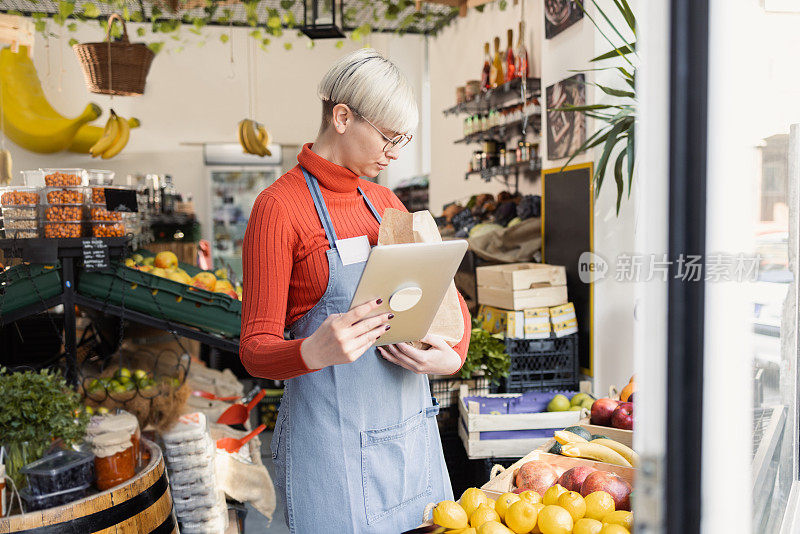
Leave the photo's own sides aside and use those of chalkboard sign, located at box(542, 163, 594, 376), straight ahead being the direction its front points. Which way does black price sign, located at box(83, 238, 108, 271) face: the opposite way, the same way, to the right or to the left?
to the left

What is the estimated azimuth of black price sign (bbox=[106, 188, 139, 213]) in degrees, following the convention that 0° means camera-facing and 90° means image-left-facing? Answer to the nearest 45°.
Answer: approximately 0°

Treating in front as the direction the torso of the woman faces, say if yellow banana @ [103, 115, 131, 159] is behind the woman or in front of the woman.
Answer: behind

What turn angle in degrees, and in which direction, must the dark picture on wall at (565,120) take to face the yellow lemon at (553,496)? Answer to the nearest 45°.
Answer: approximately 45° to its left

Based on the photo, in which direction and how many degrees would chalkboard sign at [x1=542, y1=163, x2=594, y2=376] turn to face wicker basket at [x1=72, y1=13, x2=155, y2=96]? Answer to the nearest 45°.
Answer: approximately 45° to its right

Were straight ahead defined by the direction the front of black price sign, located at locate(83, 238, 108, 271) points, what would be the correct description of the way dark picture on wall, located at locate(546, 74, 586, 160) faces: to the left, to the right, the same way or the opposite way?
to the right

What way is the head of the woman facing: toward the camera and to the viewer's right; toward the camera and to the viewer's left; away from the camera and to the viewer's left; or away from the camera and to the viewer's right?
toward the camera and to the viewer's right

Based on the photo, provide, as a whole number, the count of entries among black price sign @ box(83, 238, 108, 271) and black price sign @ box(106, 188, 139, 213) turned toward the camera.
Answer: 2

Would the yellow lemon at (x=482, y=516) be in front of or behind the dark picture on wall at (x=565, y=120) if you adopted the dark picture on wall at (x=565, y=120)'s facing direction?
in front

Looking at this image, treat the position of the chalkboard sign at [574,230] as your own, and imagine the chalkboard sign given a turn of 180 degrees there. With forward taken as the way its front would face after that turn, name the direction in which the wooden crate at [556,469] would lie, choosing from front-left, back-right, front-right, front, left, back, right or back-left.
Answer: back-right

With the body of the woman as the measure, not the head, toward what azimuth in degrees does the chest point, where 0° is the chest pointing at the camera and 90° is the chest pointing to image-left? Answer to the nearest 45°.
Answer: approximately 315°

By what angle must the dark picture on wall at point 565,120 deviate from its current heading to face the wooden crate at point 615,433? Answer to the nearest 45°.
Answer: approximately 45° to its left

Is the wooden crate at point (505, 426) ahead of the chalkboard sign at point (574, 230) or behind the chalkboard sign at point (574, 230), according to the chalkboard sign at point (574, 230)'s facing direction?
ahead

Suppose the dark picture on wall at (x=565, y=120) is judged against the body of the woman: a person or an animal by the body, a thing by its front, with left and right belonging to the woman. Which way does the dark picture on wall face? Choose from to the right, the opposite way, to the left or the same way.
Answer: to the right
